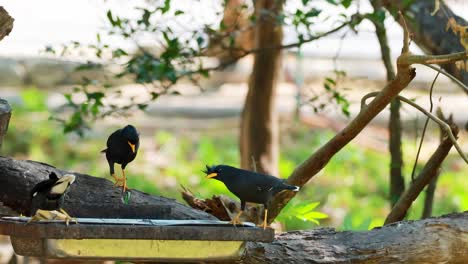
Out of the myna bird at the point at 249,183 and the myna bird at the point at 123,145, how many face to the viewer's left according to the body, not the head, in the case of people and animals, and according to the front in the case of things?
1

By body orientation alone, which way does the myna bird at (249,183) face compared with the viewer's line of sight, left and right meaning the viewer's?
facing to the left of the viewer

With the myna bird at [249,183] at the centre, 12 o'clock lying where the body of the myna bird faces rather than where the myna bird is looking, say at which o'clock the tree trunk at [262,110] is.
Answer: The tree trunk is roughly at 3 o'clock from the myna bird.

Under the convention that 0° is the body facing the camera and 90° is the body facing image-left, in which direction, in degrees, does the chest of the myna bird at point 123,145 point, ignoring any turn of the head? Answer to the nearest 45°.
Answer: approximately 315°

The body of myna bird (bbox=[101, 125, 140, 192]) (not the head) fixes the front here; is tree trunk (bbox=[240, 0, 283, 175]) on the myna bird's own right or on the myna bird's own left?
on the myna bird's own left

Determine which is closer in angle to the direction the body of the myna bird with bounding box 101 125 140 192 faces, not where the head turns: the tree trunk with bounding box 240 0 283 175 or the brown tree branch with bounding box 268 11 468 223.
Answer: the brown tree branch

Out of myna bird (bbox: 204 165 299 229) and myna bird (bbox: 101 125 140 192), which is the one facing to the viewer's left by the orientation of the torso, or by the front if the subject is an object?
myna bird (bbox: 204 165 299 229)

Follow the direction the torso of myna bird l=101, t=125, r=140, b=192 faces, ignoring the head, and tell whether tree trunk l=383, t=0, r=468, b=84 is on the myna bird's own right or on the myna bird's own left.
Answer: on the myna bird's own left

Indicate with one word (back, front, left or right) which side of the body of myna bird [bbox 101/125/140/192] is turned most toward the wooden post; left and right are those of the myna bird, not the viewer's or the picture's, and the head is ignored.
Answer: back

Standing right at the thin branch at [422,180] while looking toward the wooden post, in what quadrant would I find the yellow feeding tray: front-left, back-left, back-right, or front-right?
front-left
